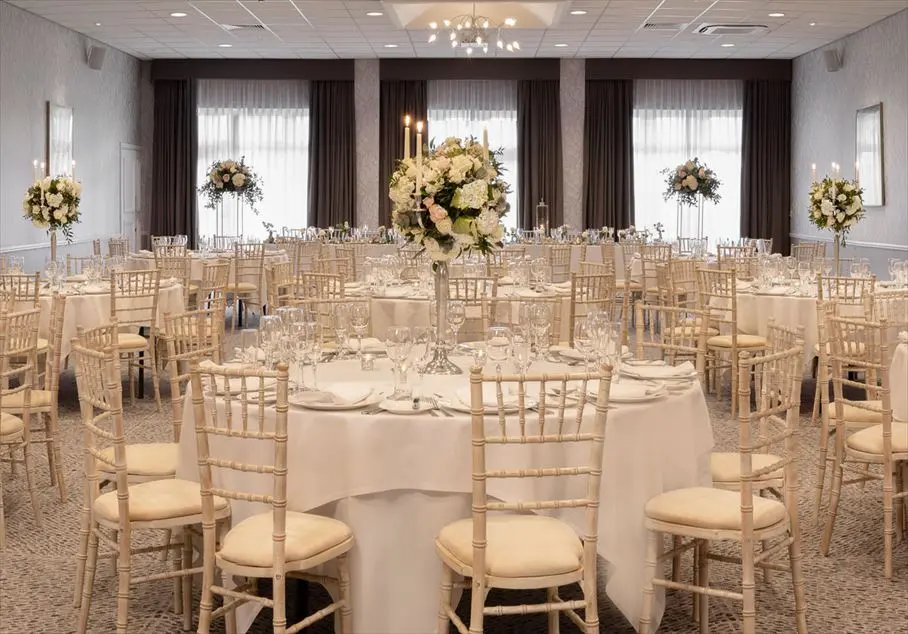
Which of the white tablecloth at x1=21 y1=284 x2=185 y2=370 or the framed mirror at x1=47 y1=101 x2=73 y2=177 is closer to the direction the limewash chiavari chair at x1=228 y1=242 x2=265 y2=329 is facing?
the framed mirror

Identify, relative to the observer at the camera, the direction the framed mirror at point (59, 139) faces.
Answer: facing the viewer and to the right of the viewer

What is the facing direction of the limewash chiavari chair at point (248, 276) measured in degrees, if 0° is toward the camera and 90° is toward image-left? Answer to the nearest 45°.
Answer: approximately 135°

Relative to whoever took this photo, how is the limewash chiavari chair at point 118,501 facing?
facing away from the viewer and to the right of the viewer

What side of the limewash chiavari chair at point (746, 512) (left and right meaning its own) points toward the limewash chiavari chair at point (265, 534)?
left

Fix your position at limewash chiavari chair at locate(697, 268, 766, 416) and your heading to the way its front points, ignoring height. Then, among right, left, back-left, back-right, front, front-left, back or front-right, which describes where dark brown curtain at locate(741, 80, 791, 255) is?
front-left

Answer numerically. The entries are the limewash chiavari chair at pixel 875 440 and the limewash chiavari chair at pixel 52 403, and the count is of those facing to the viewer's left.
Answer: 1

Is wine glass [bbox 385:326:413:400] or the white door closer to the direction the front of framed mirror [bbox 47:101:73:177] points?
the wine glass

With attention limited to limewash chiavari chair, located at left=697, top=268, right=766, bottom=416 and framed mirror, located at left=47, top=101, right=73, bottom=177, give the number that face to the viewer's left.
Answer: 0

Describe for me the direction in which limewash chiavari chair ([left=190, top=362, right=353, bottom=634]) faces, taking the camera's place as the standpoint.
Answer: facing away from the viewer and to the right of the viewer
